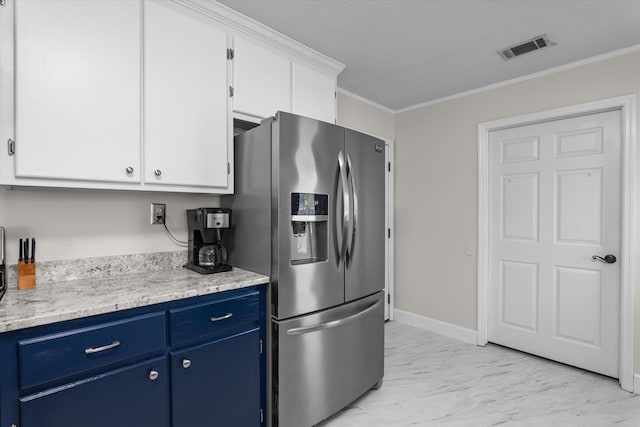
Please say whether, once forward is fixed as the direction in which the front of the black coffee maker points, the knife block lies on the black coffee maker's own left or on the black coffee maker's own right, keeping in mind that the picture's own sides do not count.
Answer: on the black coffee maker's own right

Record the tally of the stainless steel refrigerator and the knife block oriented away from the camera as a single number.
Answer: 0

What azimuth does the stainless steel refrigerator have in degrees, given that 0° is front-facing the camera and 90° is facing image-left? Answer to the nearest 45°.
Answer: approximately 315°

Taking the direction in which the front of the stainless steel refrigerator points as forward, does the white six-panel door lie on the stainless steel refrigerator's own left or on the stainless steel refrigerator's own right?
on the stainless steel refrigerator's own left

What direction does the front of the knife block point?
toward the camera

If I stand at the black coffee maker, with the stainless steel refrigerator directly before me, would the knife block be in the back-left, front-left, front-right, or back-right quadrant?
back-right

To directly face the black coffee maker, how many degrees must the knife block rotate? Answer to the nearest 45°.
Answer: approximately 90° to its left

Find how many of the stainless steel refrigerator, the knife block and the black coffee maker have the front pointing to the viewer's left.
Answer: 0

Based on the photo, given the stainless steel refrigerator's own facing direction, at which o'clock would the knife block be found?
The knife block is roughly at 4 o'clock from the stainless steel refrigerator.
